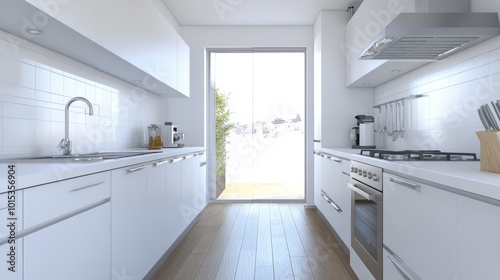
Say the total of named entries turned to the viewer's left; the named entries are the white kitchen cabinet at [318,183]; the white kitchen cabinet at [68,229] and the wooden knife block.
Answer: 2

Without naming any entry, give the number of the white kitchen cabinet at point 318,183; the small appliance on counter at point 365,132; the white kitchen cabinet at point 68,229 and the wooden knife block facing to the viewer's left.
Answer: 3

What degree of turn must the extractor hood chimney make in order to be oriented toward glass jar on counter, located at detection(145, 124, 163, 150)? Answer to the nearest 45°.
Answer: approximately 45° to its right

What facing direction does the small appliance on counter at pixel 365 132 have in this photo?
to the viewer's left

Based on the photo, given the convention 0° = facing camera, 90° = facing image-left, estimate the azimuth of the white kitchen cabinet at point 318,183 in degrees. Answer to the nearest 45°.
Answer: approximately 90°

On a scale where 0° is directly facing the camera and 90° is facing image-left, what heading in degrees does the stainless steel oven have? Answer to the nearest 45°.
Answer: approximately 45°

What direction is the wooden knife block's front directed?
to the viewer's left

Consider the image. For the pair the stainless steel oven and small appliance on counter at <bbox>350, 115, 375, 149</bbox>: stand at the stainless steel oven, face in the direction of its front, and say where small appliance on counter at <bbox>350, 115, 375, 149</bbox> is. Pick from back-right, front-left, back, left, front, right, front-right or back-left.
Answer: back-right

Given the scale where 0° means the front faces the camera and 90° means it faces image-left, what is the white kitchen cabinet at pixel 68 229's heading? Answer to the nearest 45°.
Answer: approximately 315°

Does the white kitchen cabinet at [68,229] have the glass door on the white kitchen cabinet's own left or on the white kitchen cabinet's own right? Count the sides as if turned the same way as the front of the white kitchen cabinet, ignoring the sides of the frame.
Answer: on the white kitchen cabinet's own left

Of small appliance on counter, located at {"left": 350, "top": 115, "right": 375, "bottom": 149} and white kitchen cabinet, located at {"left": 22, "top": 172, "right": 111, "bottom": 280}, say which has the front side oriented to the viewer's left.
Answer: the small appliance on counter
